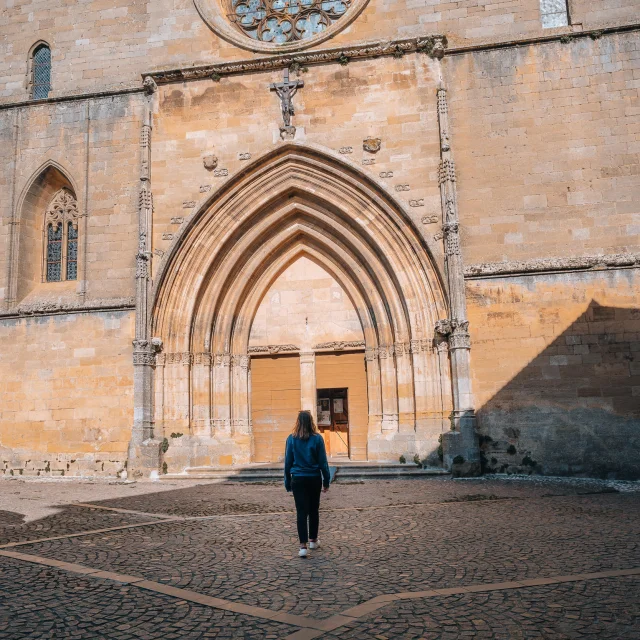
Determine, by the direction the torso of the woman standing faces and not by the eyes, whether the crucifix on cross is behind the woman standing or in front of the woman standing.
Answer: in front

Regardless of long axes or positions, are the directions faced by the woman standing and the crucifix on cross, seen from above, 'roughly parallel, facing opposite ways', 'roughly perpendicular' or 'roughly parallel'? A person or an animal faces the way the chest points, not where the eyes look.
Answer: roughly parallel, facing opposite ways

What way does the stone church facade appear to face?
toward the camera

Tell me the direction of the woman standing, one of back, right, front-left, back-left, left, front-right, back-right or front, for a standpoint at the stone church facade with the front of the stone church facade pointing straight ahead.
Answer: front

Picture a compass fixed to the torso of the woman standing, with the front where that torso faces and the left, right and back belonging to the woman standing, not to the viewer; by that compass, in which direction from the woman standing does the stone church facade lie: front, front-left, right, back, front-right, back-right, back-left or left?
front

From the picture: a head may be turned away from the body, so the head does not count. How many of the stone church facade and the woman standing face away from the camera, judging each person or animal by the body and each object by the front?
1

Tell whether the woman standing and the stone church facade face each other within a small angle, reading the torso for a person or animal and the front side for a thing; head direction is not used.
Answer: yes

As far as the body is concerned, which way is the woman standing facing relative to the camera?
away from the camera

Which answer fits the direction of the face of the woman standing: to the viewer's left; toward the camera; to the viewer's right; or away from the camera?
away from the camera

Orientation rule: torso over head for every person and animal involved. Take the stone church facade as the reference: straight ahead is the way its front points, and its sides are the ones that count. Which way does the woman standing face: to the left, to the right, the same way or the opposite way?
the opposite way

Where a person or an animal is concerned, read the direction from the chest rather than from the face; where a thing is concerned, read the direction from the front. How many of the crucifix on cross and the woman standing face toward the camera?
1

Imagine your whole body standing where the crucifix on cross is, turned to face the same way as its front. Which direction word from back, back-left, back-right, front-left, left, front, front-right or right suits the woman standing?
front
